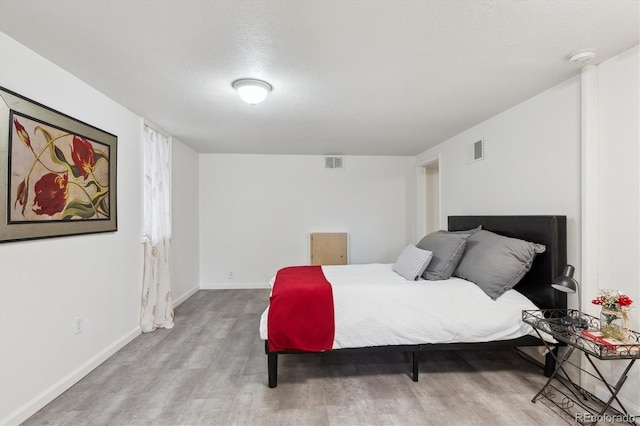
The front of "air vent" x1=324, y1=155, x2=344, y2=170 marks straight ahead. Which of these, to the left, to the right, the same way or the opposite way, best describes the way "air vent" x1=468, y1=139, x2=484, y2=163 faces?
to the right

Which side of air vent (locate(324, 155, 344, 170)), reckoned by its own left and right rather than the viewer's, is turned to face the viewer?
front

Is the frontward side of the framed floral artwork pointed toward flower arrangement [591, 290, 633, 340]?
yes

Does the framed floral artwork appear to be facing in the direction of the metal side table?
yes

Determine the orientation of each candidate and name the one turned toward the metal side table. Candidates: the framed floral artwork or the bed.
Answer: the framed floral artwork

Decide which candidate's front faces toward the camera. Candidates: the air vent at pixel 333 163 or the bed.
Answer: the air vent

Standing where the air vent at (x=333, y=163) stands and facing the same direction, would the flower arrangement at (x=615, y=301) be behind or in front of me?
in front

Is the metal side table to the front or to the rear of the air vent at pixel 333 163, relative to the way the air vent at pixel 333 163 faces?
to the front

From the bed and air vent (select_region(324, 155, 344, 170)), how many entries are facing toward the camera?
1

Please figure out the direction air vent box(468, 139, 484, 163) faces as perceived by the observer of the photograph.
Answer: facing the viewer and to the left of the viewer

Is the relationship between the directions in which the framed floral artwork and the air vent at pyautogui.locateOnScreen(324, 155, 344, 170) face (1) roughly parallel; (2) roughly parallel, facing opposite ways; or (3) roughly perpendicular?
roughly perpendicular

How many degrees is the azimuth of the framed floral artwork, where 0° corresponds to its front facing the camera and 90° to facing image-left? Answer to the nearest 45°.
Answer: approximately 315°

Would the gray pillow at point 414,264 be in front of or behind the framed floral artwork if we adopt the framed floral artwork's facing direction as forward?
in front

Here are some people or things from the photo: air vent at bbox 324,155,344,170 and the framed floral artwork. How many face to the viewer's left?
0

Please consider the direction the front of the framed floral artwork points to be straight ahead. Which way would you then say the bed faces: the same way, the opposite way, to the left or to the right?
the opposite way

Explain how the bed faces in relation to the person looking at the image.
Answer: facing to the left of the viewer
